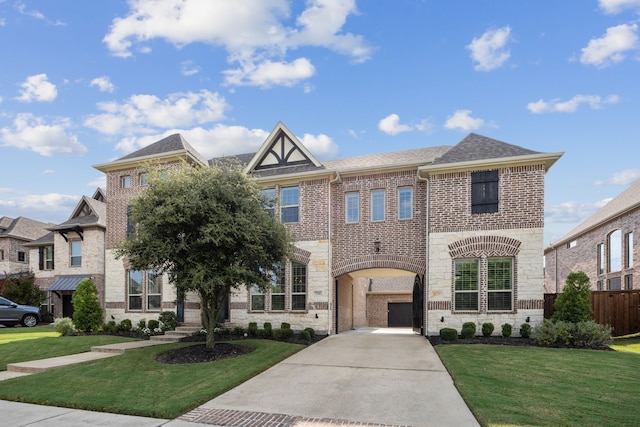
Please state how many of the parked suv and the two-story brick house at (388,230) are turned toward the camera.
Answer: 1

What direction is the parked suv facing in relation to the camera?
to the viewer's right

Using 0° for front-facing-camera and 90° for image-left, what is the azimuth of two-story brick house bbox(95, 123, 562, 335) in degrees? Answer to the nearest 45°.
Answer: approximately 0°

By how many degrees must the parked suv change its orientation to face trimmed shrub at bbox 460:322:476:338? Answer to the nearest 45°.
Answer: approximately 45° to its right

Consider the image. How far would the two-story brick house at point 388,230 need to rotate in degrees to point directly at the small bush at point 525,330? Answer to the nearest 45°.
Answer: approximately 45° to its left

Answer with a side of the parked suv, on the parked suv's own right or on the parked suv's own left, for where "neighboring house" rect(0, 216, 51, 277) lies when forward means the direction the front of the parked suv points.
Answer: on the parked suv's own left
